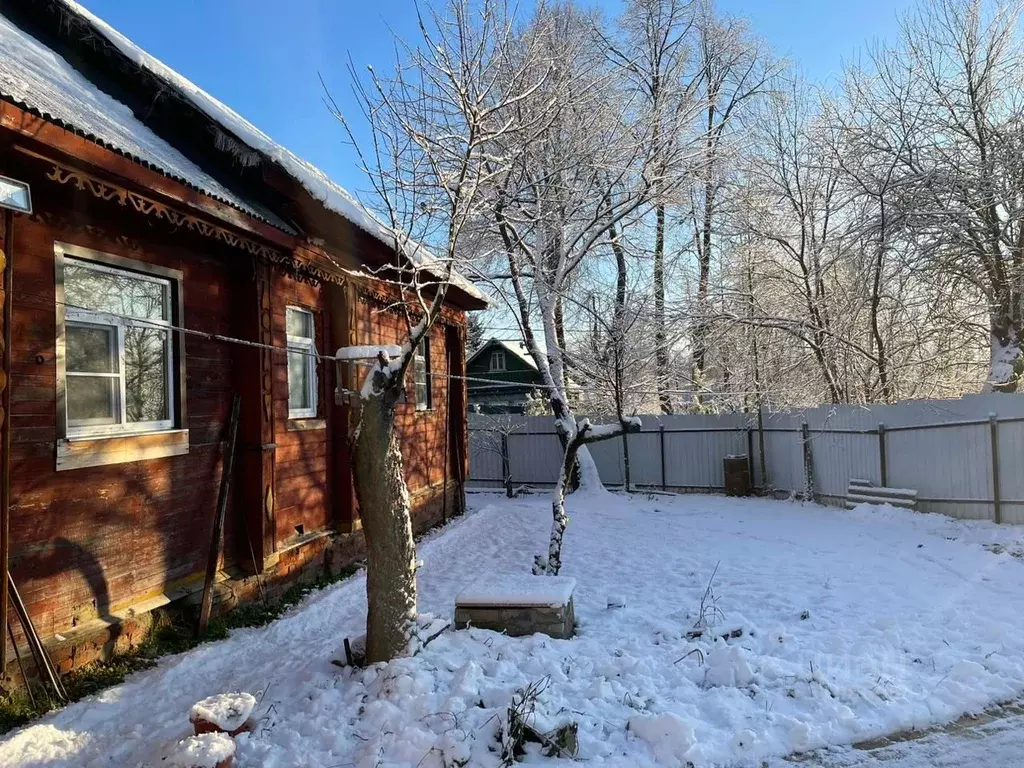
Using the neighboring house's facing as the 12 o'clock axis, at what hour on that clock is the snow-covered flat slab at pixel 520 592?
The snow-covered flat slab is roughly at 12 o'clock from the neighboring house.

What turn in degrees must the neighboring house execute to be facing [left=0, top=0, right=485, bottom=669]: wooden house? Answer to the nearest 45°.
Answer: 0° — it already faces it

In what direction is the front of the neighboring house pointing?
toward the camera

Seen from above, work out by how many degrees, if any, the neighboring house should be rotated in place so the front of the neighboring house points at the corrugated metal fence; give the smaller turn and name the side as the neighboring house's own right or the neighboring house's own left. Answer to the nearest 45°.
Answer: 0° — it already faces it

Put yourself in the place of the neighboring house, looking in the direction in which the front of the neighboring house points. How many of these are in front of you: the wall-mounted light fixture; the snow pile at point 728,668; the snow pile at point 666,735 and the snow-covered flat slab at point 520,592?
4

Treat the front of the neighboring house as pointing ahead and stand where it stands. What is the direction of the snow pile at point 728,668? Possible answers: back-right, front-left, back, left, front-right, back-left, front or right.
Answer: front

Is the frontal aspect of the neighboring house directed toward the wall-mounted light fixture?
yes

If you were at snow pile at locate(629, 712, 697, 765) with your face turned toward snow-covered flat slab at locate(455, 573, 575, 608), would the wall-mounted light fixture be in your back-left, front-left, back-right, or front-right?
front-left

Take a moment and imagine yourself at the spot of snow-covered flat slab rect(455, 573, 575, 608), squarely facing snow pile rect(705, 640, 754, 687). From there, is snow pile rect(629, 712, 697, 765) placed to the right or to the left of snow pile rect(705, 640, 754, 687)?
right

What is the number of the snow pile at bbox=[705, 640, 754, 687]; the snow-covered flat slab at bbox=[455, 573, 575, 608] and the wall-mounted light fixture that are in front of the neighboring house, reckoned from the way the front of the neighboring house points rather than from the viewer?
3

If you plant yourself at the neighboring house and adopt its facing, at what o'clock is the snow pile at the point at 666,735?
The snow pile is roughly at 12 o'clock from the neighboring house.

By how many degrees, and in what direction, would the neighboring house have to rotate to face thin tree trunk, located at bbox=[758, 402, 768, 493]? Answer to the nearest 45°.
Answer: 0° — it already faces it

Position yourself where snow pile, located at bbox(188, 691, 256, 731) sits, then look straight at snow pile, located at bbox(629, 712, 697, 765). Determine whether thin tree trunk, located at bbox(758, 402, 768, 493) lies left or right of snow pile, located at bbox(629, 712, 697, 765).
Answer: left

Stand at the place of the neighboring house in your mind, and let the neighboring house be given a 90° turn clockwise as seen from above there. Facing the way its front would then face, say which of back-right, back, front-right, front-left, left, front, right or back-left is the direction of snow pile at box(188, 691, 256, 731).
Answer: left
